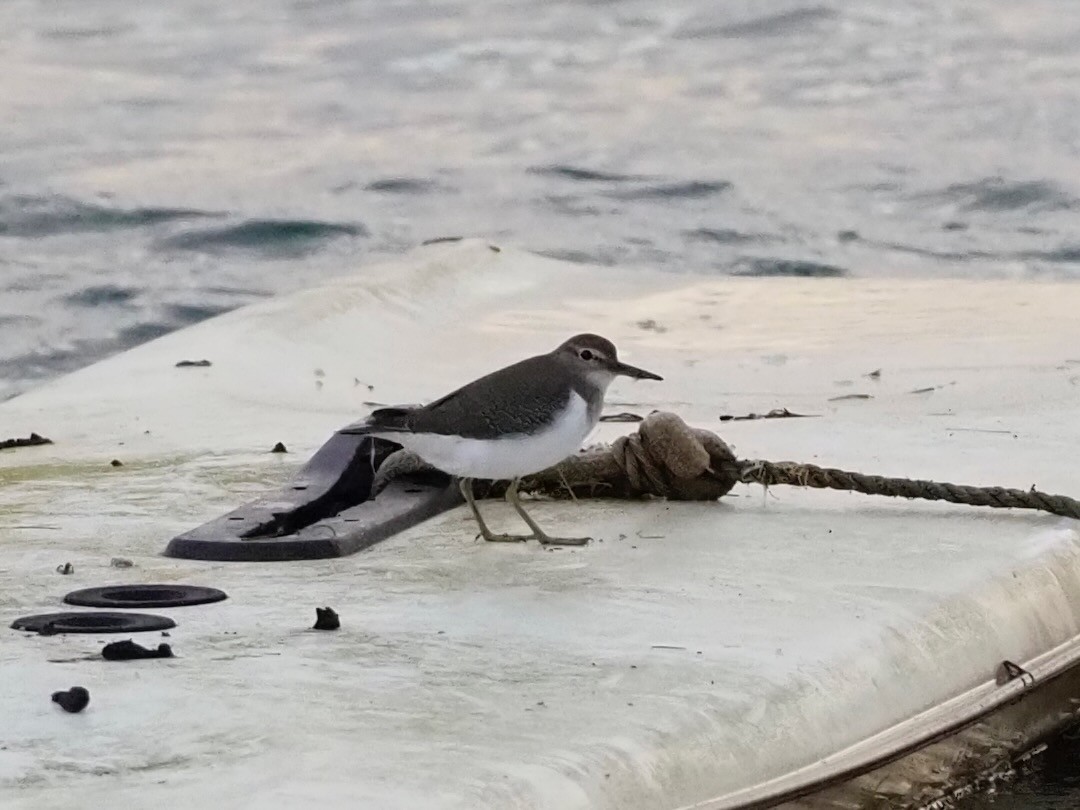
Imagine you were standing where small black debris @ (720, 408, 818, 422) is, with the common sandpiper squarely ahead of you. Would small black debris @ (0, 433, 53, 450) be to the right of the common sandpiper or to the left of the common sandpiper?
right

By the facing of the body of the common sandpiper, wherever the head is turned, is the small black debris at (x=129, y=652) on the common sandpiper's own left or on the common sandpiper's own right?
on the common sandpiper's own right

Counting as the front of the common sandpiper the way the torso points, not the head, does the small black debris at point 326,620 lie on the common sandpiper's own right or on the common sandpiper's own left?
on the common sandpiper's own right

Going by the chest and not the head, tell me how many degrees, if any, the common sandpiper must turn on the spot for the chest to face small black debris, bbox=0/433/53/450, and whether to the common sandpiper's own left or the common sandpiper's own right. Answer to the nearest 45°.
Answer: approximately 135° to the common sandpiper's own left

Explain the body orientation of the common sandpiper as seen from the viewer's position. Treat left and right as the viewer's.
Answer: facing to the right of the viewer

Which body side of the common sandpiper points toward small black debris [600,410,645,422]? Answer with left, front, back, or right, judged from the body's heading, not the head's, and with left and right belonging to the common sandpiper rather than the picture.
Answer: left

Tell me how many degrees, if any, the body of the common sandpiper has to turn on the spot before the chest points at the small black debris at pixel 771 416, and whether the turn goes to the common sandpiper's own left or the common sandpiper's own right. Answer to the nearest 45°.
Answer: approximately 45° to the common sandpiper's own left

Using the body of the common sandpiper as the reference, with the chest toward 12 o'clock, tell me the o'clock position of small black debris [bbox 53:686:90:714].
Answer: The small black debris is roughly at 4 o'clock from the common sandpiper.
